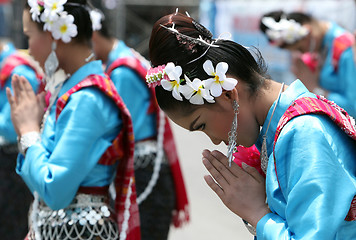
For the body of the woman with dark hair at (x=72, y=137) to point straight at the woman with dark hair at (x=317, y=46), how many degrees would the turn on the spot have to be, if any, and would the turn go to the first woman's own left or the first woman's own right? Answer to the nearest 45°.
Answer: approximately 135° to the first woman's own right

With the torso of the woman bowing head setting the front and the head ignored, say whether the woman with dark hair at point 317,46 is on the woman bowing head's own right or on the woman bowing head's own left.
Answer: on the woman bowing head's own right

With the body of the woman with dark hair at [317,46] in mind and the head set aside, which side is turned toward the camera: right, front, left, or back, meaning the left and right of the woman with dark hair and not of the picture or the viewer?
left

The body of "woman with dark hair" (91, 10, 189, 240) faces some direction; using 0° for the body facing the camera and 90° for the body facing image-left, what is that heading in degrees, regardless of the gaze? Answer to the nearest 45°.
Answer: approximately 90°

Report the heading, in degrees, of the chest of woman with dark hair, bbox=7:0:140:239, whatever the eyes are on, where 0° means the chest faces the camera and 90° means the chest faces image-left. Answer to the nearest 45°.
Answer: approximately 90°

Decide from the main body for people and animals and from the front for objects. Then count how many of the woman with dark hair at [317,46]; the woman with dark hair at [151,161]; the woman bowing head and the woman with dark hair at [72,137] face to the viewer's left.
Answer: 4

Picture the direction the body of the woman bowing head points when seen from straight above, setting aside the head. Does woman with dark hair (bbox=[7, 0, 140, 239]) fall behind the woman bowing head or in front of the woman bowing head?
in front

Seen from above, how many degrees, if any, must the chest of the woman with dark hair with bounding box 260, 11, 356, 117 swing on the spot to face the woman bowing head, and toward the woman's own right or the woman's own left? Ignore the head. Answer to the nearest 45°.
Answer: approximately 90° to the woman's own left

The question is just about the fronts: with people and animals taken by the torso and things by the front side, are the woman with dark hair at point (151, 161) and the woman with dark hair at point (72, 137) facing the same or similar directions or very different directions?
same or similar directions

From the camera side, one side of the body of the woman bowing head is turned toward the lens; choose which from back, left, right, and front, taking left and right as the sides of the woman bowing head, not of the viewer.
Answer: left

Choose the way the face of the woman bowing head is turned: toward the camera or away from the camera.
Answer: toward the camera
